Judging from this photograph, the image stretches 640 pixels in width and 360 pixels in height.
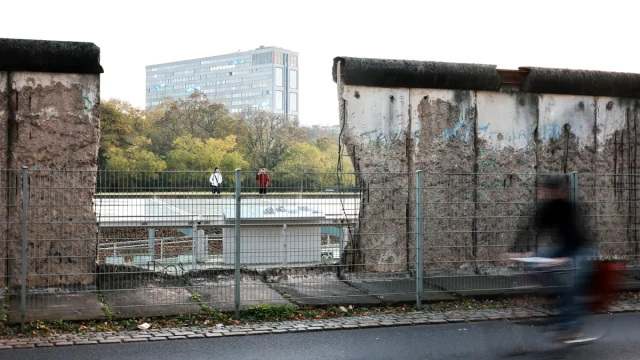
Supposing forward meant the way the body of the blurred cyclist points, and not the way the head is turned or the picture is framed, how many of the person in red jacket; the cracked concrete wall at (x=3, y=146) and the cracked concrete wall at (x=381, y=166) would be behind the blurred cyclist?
0

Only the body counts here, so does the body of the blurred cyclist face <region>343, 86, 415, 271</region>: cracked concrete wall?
no

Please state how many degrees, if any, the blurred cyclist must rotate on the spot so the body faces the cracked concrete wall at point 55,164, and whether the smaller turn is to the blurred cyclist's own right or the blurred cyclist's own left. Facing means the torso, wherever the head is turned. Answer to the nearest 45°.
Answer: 0° — they already face it

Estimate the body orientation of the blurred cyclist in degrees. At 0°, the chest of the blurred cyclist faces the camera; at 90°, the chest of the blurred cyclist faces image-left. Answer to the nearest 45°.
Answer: approximately 90°

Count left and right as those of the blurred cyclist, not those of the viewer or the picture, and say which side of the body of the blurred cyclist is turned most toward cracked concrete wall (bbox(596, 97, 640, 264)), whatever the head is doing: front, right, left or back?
right

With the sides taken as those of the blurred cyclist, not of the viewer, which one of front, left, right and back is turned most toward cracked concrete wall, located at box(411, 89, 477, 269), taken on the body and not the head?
right

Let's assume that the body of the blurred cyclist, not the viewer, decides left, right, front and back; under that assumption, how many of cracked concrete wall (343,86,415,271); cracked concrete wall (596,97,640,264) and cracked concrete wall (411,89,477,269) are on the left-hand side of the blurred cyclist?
0

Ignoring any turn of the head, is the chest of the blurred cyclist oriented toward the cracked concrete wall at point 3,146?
yes

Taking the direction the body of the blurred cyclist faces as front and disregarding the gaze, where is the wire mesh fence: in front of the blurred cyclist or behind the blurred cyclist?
in front
